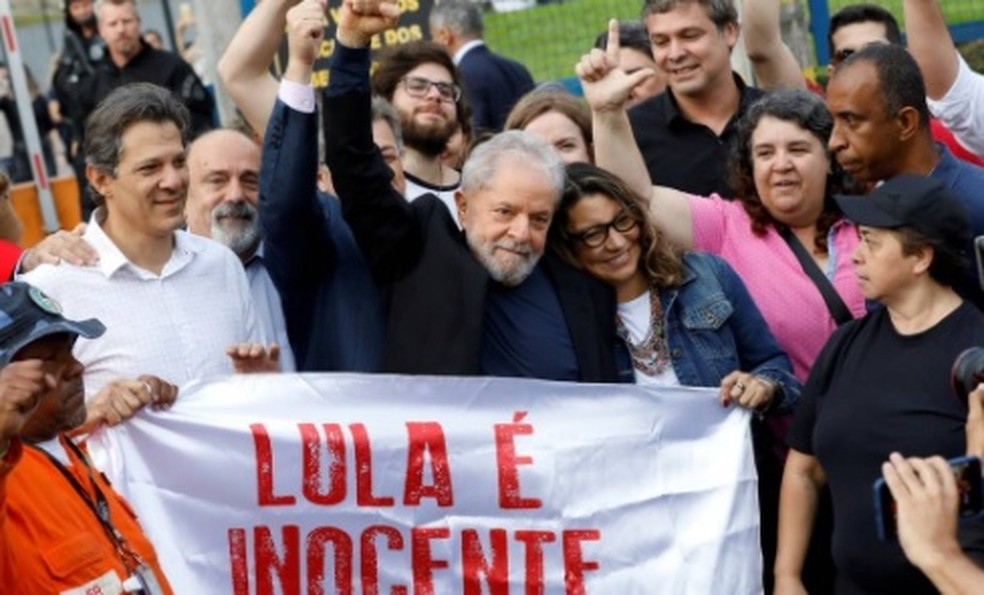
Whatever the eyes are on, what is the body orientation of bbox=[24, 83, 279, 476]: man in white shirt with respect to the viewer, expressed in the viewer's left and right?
facing the viewer and to the right of the viewer

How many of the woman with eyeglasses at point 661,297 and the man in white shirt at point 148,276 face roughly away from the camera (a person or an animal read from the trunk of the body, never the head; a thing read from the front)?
0

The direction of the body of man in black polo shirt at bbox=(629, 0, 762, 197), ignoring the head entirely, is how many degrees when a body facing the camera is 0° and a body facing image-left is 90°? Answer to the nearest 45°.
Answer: approximately 45°

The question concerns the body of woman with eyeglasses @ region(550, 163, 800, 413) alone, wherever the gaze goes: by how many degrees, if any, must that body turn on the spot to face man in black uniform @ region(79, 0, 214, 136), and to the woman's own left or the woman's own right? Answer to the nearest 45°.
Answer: approximately 90° to the woman's own right

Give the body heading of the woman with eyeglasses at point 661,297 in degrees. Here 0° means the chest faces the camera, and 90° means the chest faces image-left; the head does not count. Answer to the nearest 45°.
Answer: approximately 45°

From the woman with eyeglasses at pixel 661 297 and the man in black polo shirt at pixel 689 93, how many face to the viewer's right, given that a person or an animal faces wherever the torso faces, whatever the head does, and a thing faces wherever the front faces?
0

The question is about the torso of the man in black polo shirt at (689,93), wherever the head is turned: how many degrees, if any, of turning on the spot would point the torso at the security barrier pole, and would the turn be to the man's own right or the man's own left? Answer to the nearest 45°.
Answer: approximately 90° to the man's own right

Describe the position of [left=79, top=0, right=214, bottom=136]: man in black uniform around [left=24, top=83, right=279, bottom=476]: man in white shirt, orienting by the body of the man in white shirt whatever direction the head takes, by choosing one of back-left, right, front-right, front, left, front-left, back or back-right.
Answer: back-left

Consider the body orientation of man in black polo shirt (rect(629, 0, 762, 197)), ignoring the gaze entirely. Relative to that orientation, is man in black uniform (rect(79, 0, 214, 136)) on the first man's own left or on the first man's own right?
on the first man's own right

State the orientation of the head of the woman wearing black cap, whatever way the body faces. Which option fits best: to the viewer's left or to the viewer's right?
to the viewer's left

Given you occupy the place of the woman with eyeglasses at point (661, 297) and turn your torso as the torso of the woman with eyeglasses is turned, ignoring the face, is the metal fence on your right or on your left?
on your right
